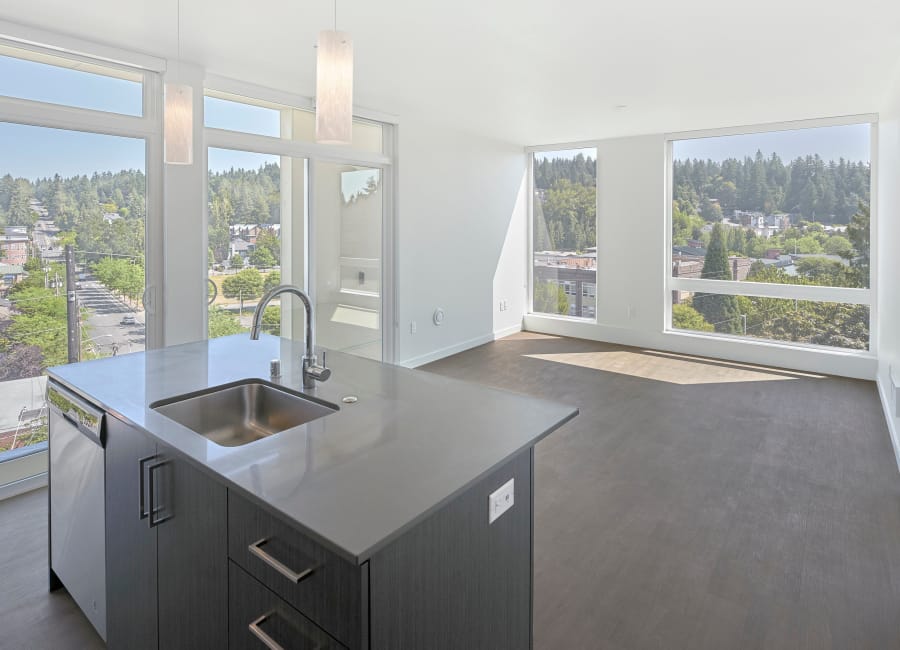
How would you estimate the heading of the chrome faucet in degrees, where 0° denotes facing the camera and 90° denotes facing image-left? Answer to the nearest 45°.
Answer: approximately 45°

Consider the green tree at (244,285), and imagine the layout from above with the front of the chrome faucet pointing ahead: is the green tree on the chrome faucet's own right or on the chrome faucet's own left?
on the chrome faucet's own right

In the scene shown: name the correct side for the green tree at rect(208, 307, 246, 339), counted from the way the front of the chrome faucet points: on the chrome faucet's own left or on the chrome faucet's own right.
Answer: on the chrome faucet's own right

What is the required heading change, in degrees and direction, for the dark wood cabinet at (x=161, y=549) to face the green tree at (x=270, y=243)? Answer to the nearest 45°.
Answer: approximately 135° to its right

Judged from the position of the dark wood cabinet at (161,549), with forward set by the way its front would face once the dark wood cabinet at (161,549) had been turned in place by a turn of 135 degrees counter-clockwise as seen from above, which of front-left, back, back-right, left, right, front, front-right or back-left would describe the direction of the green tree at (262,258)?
left

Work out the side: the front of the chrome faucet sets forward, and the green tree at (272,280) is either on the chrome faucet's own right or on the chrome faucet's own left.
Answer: on the chrome faucet's own right

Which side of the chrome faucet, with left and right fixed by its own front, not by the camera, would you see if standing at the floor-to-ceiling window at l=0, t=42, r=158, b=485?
right

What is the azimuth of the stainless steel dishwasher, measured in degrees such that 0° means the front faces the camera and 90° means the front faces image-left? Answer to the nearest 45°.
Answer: approximately 45°

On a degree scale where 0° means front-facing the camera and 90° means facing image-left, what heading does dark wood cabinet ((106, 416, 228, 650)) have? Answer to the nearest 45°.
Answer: approximately 45°
